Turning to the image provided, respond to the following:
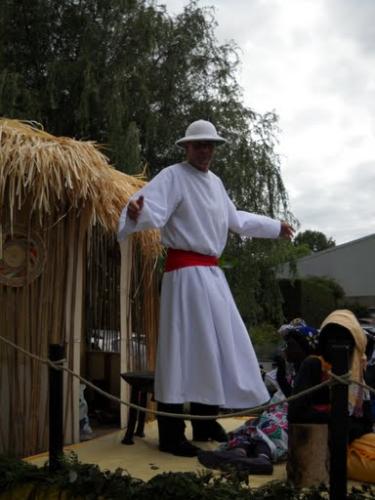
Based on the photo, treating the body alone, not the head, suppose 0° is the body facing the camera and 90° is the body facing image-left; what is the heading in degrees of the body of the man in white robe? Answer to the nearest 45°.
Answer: approximately 315°

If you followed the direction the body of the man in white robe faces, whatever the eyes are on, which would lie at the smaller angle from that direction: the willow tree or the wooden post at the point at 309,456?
the wooden post

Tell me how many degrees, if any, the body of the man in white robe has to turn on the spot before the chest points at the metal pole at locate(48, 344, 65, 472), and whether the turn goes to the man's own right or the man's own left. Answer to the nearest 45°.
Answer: approximately 90° to the man's own right
